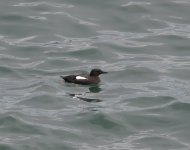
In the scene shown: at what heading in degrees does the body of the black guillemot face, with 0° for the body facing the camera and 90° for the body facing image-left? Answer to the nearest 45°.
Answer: approximately 270°
